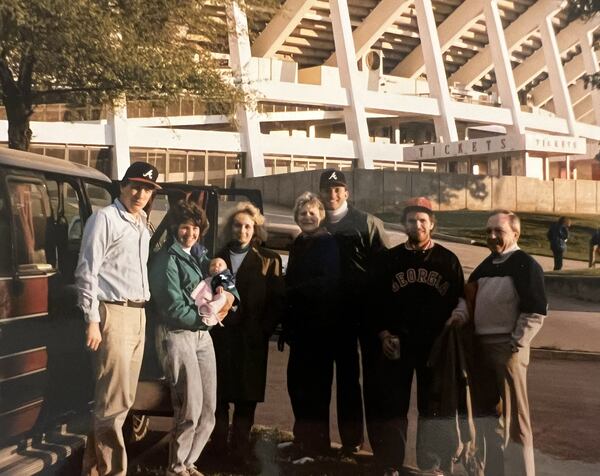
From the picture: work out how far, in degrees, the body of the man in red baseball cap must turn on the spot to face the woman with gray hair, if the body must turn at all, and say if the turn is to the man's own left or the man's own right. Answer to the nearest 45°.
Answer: approximately 90° to the man's own right

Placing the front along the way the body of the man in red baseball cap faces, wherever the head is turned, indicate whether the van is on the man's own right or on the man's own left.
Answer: on the man's own right

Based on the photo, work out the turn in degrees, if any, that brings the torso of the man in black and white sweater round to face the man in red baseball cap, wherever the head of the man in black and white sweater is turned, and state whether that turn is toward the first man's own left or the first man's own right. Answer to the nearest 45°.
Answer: approximately 45° to the first man's own right

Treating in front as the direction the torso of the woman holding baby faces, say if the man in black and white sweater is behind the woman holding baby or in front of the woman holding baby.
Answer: in front

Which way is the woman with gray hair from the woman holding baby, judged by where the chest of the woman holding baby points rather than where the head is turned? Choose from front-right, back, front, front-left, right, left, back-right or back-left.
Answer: front-left

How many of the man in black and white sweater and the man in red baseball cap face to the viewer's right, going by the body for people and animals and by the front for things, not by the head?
0

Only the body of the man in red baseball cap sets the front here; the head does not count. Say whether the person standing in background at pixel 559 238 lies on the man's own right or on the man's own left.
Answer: on the man's own left

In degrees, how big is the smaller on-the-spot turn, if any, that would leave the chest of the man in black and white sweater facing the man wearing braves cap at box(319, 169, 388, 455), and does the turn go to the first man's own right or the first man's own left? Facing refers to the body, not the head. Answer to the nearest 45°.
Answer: approximately 45° to the first man's own right

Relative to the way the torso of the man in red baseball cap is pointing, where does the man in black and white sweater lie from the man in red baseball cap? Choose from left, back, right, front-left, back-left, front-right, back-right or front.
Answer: left

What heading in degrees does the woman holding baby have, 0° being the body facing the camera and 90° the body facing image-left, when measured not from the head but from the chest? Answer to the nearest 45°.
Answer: approximately 315°

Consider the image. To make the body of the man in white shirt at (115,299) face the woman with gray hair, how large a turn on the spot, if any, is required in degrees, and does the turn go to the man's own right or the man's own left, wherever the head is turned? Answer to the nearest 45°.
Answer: approximately 45° to the man's own left
